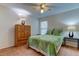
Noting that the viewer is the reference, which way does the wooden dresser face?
facing the viewer and to the right of the viewer
